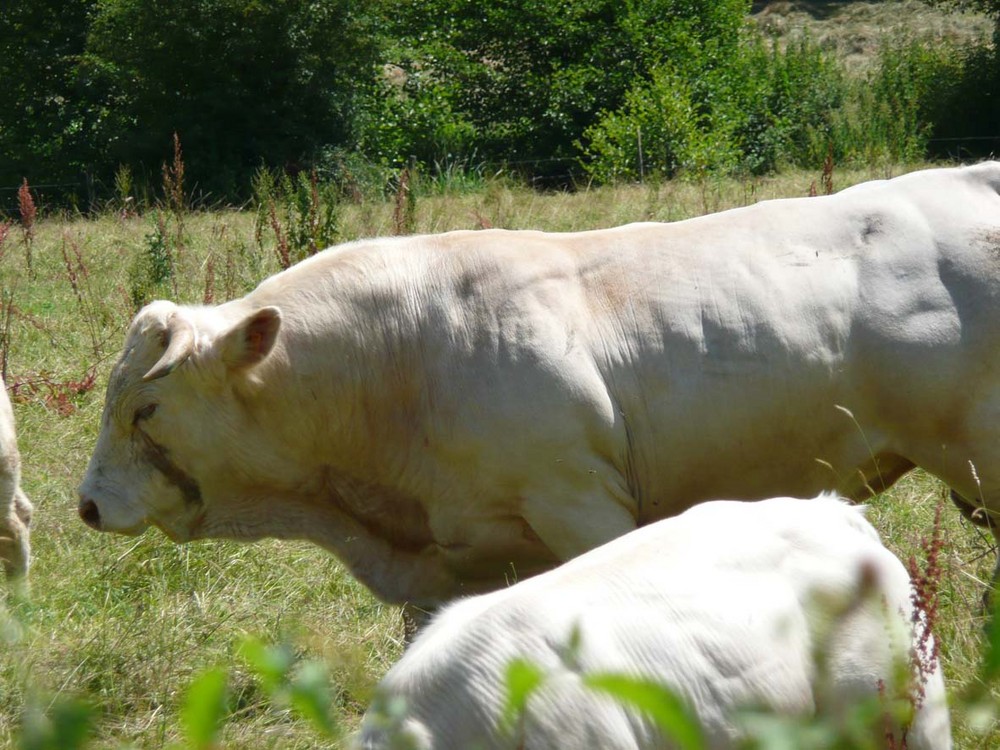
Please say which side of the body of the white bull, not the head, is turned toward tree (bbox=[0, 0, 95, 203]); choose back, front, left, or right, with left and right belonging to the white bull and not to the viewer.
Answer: right

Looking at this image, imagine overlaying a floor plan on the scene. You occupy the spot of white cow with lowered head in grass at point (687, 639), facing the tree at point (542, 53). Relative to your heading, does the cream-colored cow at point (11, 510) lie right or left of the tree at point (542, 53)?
left

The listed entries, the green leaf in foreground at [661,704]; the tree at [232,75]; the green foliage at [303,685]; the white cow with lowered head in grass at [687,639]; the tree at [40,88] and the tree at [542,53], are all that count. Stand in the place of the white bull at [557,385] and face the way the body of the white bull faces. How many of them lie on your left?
3

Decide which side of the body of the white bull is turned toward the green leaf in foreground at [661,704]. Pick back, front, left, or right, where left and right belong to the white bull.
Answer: left

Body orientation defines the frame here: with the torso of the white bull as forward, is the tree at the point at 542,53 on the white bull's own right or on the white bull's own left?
on the white bull's own right

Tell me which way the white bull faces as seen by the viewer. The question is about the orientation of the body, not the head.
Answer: to the viewer's left

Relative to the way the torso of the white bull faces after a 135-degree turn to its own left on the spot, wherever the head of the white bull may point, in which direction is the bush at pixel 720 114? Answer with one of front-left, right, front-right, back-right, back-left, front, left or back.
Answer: back-left

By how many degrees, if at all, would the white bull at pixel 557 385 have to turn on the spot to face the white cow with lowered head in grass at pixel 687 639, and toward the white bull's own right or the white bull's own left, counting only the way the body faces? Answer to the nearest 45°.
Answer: approximately 90° to the white bull's own left

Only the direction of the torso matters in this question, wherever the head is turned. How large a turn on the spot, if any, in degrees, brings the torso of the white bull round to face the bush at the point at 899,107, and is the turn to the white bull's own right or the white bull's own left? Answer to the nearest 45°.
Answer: approximately 90° to the white bull's own right

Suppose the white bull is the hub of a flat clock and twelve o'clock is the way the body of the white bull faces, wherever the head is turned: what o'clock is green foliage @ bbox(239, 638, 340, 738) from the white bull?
The green foliage is roughly at 9 o'clock from the white bull.

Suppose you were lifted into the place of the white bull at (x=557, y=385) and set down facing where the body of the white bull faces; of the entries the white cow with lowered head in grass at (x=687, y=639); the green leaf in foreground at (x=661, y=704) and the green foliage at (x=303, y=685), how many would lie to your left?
3
